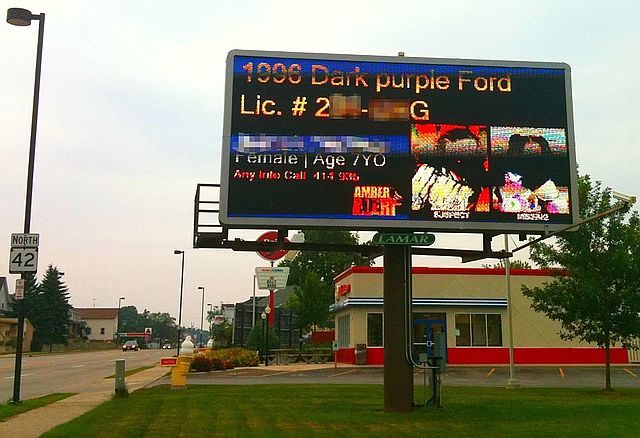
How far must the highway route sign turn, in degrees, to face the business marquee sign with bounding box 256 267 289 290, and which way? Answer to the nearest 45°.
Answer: approximately 135° to its left

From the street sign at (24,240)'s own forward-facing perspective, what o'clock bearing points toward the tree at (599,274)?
The tree is roughly at 9 o'clock from the street sign.

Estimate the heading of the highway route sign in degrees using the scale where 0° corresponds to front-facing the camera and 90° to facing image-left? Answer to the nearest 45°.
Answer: approximately 0°

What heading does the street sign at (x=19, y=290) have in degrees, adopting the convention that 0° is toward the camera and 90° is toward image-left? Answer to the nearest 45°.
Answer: approximately 0°

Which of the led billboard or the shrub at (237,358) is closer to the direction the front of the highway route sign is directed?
the led billboard

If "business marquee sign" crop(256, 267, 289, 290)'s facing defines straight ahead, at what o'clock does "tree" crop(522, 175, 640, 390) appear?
The tree is roughly at 11 o'clock from the business marquee sign.

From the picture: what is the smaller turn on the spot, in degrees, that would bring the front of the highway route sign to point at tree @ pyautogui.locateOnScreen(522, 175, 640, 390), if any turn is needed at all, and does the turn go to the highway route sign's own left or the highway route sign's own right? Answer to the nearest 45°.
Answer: approximately 90° to the highway route sign's own left

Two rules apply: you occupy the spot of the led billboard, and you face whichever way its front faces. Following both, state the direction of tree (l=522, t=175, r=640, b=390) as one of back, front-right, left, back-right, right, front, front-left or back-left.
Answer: back-left
